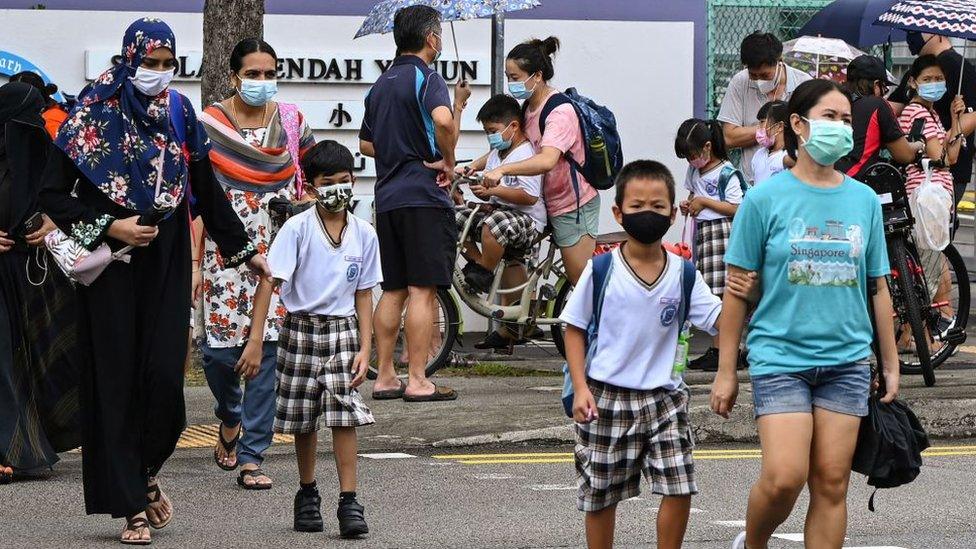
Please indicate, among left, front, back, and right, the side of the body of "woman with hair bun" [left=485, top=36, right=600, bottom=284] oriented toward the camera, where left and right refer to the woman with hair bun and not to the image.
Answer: left

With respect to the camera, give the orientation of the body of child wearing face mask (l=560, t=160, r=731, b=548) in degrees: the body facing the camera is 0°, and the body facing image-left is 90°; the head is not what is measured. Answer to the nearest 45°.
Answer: approximately 0°

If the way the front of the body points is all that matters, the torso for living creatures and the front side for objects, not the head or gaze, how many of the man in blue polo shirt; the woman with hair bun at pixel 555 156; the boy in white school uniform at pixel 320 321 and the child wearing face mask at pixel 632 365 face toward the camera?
2

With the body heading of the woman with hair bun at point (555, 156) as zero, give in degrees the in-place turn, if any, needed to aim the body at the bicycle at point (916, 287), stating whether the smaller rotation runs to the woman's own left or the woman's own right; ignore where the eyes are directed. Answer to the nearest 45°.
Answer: approximately 180°

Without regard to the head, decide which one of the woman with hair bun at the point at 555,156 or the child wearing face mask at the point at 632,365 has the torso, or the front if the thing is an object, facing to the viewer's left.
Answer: the woman with hair bun

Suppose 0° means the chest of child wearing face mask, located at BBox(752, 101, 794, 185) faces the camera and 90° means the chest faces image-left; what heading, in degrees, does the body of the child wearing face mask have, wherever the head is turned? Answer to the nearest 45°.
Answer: approximately 45°

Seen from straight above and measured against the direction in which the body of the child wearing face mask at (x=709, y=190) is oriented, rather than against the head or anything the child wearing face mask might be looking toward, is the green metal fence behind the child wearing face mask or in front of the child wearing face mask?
behind

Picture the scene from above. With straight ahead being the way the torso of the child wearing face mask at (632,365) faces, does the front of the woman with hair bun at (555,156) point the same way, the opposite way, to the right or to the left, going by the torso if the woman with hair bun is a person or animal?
to the right
